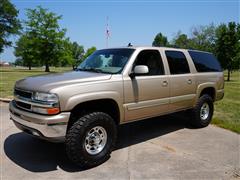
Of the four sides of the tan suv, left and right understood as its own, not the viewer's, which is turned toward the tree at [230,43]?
back

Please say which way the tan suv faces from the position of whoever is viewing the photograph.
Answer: facing the viewer and to the left of the viewer
